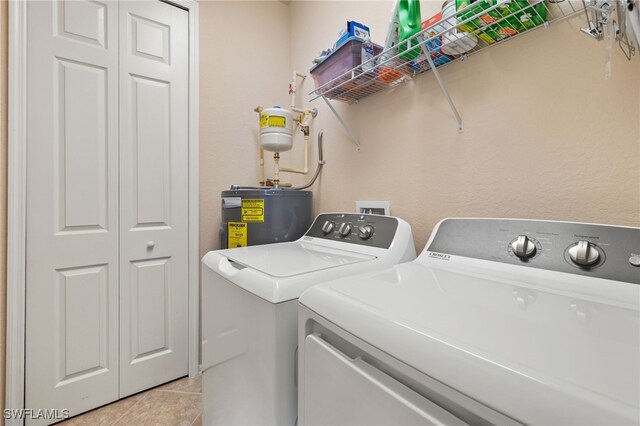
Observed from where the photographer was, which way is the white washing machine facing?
facing the viewer and to the left of the viewer

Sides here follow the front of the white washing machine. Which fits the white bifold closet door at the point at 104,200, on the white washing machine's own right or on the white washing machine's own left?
on the white washing machine's own right

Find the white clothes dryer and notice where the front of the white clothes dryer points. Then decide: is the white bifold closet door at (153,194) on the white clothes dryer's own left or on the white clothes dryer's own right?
on the white clothes dryer's own right

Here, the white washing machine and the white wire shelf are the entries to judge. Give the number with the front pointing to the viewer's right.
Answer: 0

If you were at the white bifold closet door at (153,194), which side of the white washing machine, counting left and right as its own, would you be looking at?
right

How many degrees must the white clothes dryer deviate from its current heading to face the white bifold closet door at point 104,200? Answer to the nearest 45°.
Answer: approximately 45° to its right

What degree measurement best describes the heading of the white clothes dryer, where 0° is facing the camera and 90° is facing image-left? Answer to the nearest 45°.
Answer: approximately 45°

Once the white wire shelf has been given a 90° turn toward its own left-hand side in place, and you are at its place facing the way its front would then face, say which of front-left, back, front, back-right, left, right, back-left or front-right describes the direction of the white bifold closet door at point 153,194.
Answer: back-right
